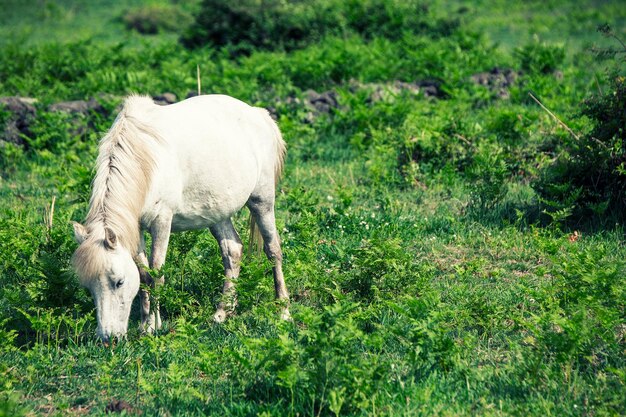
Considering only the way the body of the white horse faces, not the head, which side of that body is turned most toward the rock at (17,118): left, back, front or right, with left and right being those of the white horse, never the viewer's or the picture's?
right

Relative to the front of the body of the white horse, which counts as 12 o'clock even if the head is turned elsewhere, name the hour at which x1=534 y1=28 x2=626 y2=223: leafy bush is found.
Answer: The leafy bush is roughly at 7 o'clock from the white horse.

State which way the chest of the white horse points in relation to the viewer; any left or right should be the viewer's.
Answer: facing the viewer and to the left of the viewer

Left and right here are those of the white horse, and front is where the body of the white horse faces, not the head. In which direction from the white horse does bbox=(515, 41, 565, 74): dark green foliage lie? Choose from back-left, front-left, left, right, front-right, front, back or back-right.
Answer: back

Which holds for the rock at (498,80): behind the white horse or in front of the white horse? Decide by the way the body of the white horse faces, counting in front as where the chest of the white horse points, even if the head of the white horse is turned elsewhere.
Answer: behind

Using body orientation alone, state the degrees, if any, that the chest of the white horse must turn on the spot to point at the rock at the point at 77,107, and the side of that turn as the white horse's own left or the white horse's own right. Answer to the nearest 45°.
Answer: approximately 135° to the white horse's own right

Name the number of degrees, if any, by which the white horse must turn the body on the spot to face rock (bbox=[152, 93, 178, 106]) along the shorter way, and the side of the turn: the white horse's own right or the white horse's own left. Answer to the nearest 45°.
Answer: approximately 135° to the white horse's own right
